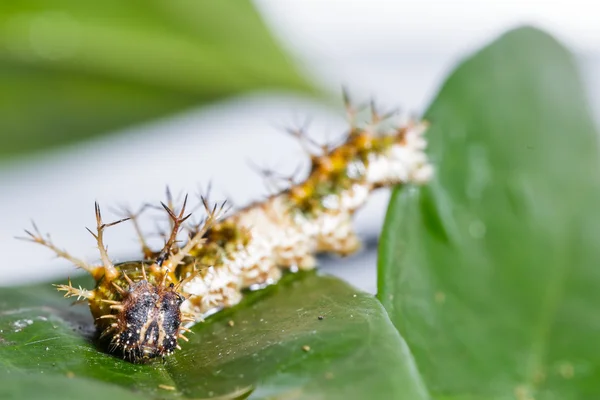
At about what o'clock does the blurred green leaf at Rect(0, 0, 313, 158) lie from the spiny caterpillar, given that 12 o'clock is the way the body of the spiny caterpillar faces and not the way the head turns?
The blurred green leaf is roughly at 4 o'clock from the spiny caterpillar.

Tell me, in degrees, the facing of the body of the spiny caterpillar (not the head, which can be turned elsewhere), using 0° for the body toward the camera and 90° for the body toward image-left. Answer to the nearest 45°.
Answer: approximately 45°
